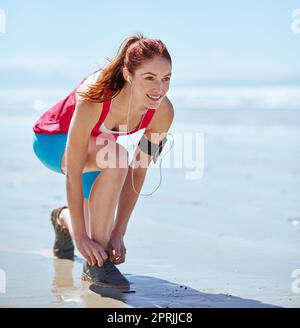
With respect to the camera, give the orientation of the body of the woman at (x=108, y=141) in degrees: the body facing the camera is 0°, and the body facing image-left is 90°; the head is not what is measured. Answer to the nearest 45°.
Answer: approximately 315°

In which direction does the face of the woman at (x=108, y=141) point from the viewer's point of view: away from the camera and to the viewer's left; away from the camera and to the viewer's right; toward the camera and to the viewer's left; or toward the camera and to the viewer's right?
toward the camera and to the viewer's right
